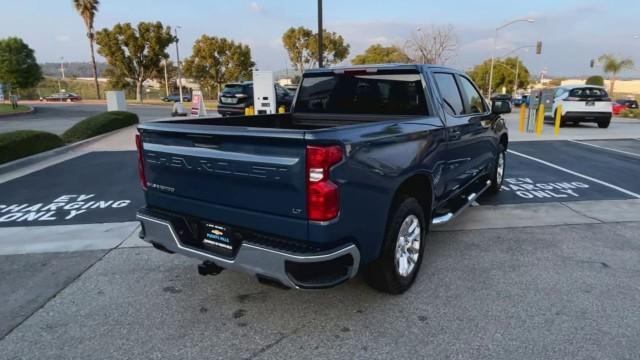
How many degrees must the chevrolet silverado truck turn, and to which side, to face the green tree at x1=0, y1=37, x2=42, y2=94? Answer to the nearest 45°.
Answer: approximately 90° to its left

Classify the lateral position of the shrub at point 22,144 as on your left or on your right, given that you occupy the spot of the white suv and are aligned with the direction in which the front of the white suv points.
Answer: on your left

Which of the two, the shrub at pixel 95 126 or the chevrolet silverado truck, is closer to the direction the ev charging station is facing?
the chevrolet silverado truck

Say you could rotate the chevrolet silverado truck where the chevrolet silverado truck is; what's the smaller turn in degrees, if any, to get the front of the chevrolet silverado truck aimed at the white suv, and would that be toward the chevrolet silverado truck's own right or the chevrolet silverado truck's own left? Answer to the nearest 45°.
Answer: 0° — it already faces it

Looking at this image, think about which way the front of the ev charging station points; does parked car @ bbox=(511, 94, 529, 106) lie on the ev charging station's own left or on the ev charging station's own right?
on the ev charging station's own left

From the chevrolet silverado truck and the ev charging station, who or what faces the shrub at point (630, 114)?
the chevrolet silverado truck

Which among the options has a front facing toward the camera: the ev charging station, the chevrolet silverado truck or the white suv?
the ev charging station

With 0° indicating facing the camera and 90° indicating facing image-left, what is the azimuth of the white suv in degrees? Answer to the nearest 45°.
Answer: approximately 135°

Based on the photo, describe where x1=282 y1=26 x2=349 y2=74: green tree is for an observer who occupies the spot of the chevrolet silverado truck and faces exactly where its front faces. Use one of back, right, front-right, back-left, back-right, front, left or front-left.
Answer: front-left

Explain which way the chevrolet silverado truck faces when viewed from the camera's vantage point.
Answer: facing away from the viewer and to the right of the viewer

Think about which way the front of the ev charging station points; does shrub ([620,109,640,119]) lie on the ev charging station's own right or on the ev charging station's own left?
on the ev charging station's own left

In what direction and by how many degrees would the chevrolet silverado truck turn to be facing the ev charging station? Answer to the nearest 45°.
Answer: approximately 45° to its left

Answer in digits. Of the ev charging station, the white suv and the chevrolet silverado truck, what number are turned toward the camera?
1

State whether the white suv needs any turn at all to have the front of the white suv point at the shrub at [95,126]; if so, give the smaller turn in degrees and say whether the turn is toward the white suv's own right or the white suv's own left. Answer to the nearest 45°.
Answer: approximately 90° to the white suv's own left

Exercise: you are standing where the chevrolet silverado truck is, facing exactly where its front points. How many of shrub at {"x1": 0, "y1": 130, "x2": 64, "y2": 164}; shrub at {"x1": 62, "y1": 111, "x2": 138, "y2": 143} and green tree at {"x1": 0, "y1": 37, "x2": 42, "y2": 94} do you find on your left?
3

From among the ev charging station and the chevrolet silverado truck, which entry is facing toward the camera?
the ev charging station

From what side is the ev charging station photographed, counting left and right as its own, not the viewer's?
front

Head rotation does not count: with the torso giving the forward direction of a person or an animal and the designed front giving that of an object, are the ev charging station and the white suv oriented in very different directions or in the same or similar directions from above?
very different directions

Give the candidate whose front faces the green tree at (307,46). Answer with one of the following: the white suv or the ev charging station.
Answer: the white suv
